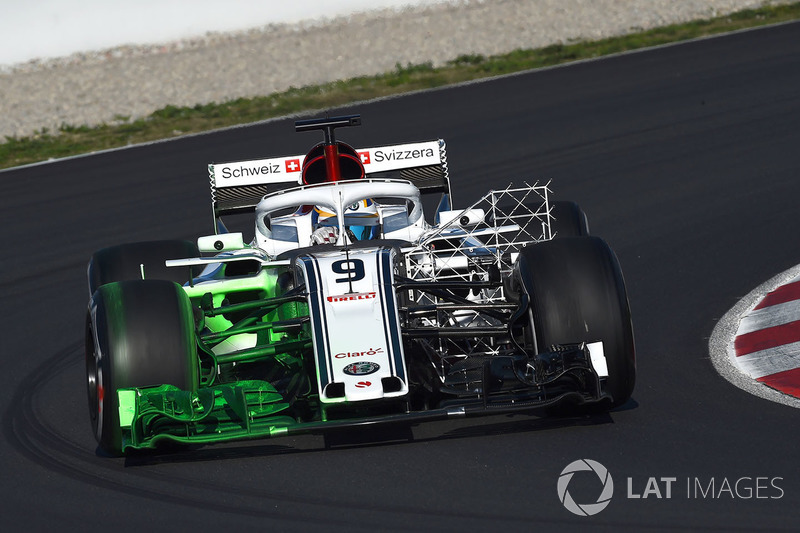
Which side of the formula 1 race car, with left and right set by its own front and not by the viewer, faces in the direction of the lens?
front
